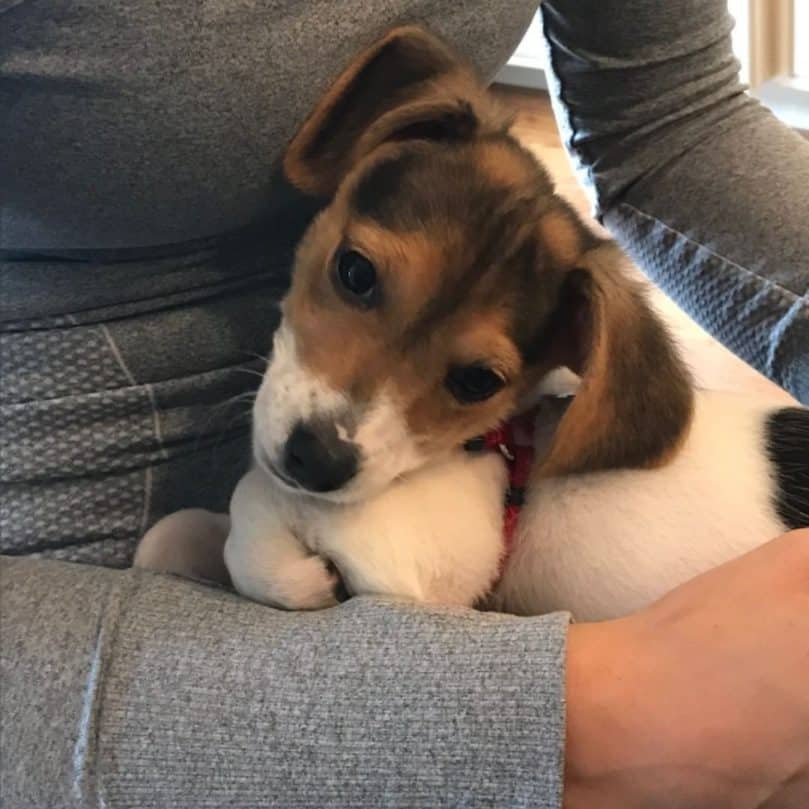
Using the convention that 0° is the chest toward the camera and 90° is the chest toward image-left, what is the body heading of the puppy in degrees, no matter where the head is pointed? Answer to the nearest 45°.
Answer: approximately 45°
